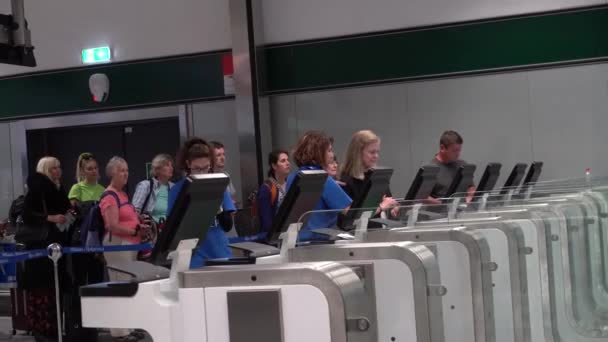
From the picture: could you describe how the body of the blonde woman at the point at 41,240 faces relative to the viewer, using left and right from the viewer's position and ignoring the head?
facing to the right of the viewer

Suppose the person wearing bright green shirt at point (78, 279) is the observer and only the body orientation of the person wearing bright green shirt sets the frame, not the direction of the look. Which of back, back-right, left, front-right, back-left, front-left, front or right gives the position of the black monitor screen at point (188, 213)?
front-right

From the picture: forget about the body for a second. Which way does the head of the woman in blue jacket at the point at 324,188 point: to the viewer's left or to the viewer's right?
to the viewer's right

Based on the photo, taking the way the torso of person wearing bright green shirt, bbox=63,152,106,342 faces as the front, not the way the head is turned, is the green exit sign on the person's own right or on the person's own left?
on the person's own left

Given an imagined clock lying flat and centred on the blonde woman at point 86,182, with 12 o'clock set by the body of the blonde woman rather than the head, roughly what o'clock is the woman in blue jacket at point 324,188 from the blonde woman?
The woman in blue jacket is roughly at 1 o'clock from the blonde woman.

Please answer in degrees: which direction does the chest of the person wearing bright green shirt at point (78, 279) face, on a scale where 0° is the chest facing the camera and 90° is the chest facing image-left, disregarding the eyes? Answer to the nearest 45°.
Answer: approximately 315°

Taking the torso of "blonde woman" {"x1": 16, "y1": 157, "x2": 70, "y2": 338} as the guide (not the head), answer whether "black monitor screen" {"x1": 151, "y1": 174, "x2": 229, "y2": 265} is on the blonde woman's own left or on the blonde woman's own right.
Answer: on the blonde woman's own right
